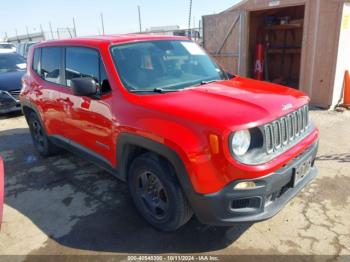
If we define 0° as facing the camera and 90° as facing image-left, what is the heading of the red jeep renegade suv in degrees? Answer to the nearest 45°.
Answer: approximately 315°
